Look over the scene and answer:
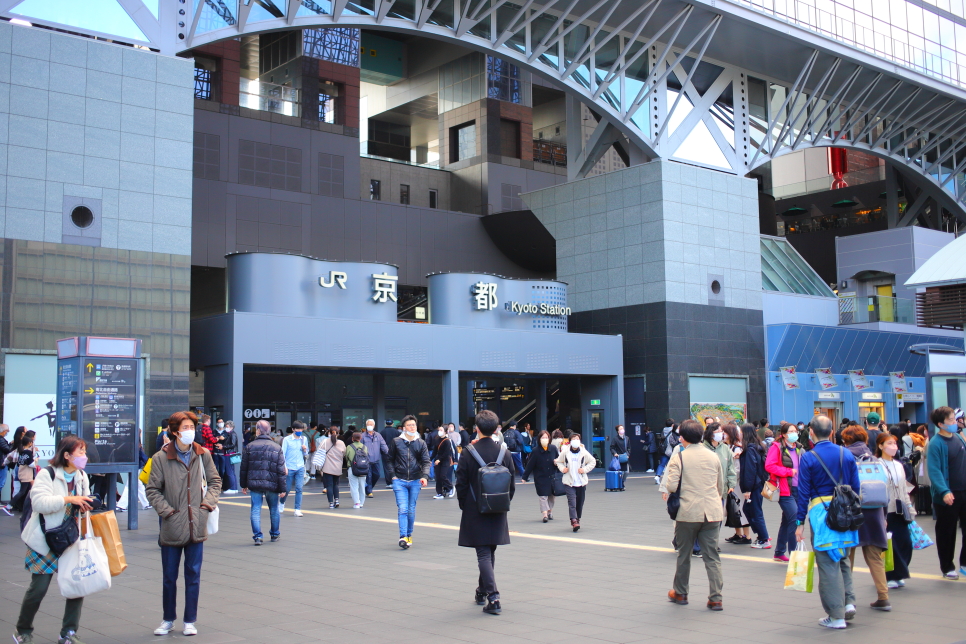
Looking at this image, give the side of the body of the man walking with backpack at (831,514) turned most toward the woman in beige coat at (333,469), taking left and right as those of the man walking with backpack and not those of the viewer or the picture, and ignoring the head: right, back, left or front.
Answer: front

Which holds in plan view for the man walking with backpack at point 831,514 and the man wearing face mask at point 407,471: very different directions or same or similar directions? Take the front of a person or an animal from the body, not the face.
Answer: very different directions

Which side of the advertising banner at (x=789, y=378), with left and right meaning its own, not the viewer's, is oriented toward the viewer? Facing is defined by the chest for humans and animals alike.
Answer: front

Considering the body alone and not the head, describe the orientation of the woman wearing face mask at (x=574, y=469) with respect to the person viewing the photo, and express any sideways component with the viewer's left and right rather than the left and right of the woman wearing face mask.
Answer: facing the viewer

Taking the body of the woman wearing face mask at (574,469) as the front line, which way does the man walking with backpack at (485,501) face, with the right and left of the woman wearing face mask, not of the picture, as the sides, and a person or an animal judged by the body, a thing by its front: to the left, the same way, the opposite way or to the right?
the opposite way

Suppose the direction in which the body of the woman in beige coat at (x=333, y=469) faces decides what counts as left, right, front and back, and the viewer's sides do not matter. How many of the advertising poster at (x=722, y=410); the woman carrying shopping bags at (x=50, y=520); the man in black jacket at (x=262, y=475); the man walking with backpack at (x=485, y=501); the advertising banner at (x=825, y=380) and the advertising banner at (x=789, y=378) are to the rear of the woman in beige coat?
3

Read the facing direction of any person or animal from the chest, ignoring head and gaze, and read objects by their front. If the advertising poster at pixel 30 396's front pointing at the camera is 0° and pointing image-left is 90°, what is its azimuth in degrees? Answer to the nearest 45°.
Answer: approximately 0°

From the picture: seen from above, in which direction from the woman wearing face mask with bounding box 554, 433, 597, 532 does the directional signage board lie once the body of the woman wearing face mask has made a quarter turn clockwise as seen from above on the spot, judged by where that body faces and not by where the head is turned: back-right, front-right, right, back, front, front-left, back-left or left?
front

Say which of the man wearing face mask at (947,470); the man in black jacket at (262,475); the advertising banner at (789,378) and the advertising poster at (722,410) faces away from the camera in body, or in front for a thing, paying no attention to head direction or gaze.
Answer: the man in black jacket

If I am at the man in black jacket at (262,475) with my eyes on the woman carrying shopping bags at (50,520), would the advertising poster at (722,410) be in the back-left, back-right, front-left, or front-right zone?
back-left

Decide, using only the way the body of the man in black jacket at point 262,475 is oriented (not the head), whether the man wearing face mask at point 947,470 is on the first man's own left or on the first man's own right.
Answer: on the first man's own right

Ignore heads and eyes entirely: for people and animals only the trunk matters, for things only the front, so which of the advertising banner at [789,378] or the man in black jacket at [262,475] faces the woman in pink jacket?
the advertising banner

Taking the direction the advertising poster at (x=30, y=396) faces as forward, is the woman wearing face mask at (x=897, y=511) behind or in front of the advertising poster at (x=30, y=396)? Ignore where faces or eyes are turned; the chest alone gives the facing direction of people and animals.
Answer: in front

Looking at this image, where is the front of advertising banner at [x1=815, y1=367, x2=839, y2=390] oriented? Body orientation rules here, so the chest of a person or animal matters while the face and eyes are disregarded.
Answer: toward the camera

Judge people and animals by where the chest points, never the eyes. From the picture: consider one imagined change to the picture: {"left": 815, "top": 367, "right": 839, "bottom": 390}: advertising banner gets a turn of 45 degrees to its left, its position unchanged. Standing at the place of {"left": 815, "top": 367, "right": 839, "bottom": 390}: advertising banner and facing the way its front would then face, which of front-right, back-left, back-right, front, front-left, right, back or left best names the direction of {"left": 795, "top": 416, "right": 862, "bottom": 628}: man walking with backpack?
front-right

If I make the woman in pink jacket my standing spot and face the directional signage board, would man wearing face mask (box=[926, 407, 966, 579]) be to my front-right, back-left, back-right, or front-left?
back-left
